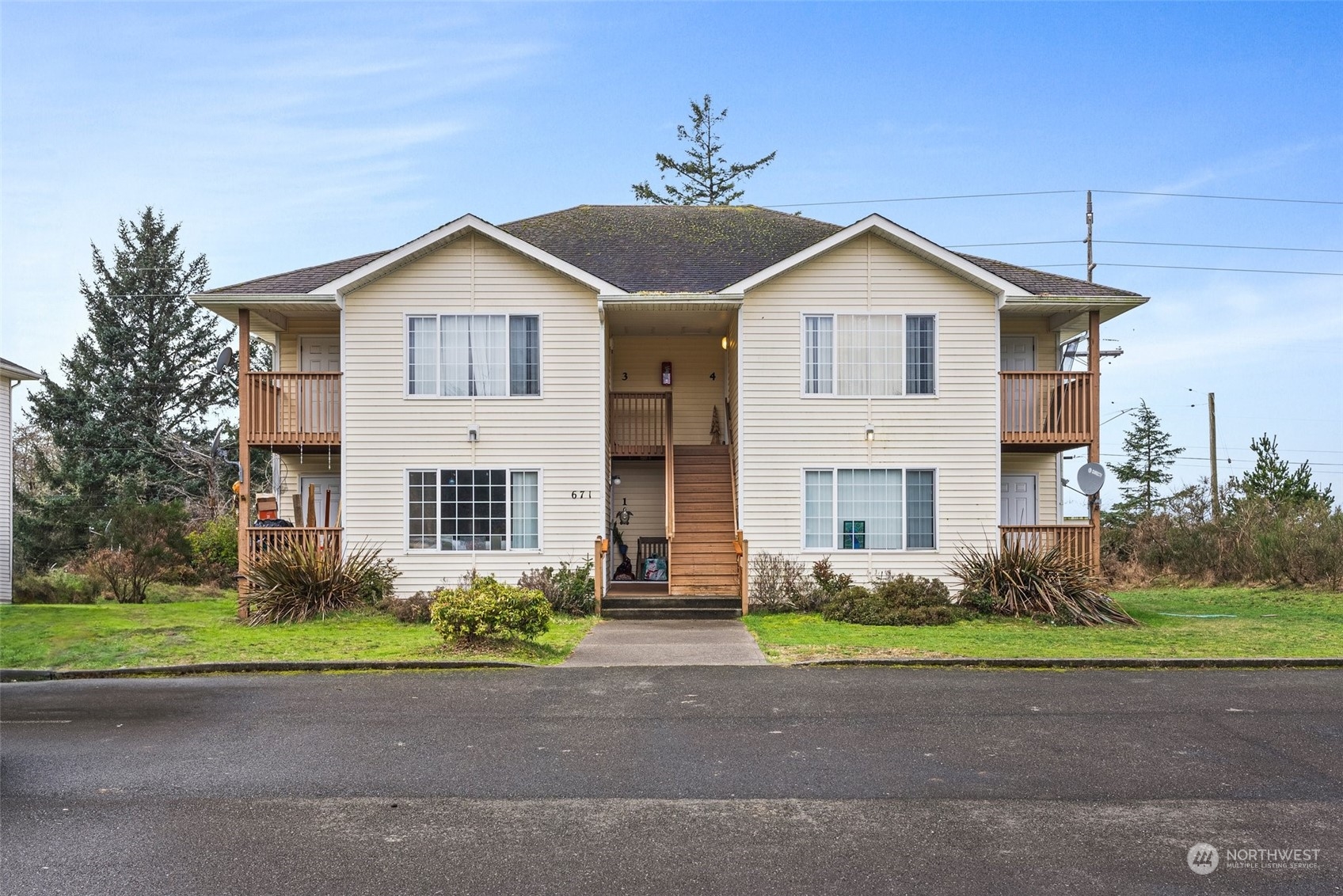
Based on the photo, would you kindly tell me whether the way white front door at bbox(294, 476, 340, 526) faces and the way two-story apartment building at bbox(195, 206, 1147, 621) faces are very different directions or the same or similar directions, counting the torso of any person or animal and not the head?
same or similar directions

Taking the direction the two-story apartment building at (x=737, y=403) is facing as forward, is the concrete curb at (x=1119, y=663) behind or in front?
in front

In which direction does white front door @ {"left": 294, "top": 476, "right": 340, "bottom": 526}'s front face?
toward the camera

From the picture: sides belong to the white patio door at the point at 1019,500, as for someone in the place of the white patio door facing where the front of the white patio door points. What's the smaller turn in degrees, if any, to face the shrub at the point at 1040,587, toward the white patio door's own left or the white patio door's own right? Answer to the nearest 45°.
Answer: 0° — it already faces it

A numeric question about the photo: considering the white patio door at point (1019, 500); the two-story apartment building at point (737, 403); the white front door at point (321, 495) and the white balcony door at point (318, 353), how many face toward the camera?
4

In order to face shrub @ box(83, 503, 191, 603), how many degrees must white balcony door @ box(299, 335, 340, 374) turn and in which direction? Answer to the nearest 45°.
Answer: approximately 135° to its right

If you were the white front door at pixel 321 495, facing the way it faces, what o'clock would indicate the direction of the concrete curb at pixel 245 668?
The concrete curb is roughly at 12 o'clock from the white front door.

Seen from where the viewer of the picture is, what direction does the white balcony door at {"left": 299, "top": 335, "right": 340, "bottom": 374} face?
facing the viewer

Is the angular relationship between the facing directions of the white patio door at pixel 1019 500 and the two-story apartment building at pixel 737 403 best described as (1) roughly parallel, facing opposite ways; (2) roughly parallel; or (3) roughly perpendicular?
roughly parallel

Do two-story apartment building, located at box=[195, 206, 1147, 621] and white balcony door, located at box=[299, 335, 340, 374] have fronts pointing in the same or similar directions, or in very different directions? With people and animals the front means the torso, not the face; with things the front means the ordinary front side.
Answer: same or similar directions

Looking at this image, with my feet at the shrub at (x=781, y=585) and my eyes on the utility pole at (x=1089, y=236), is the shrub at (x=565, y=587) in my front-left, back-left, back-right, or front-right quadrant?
back-left

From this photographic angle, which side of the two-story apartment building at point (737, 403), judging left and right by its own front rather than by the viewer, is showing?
front
